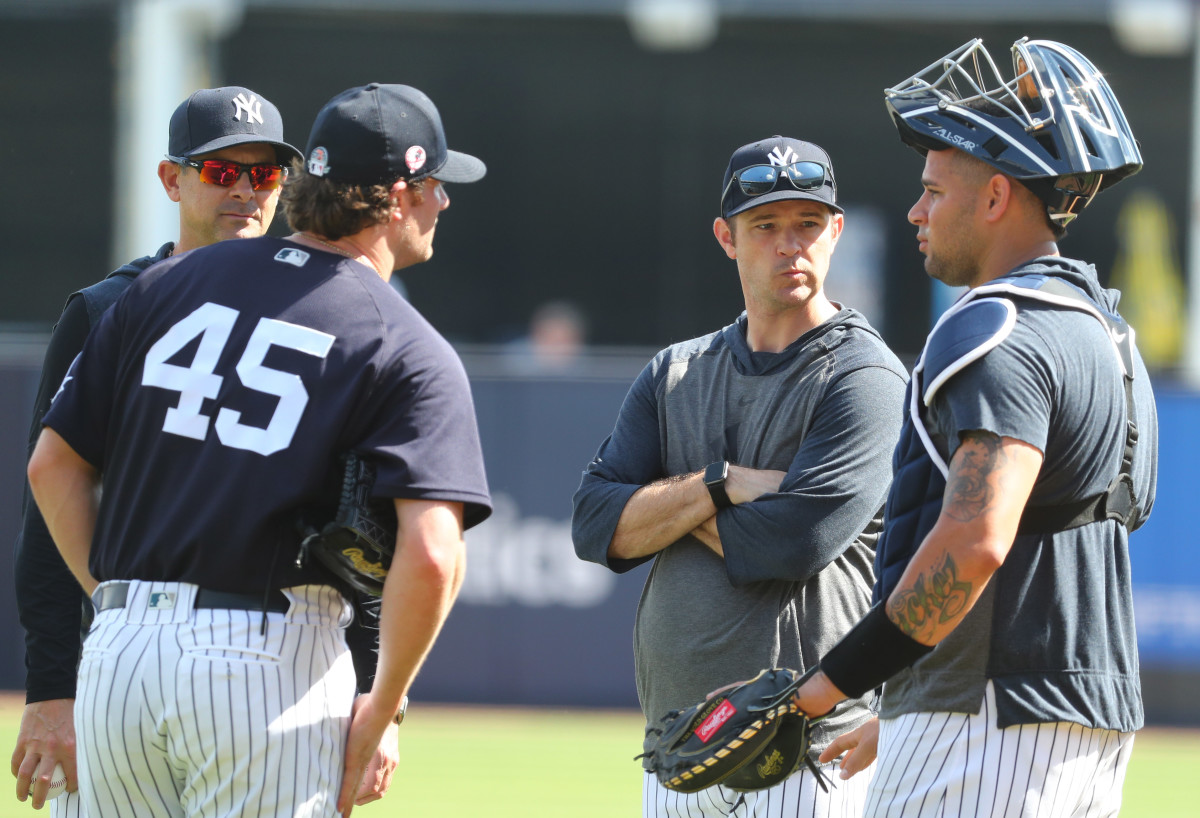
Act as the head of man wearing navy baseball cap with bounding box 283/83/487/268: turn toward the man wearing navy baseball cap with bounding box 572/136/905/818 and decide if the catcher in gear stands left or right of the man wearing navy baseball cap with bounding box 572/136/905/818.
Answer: right

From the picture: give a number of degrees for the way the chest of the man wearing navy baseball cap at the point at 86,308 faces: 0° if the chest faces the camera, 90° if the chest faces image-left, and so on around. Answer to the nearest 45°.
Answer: approximately 315°

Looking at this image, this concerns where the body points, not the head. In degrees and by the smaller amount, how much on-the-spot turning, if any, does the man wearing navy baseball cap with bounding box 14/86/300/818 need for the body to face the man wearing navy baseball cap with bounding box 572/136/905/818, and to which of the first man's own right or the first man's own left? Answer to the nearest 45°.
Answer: approximately 45° to the first man's own left

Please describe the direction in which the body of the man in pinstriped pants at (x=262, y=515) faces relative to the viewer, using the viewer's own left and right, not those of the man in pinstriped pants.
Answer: facing away from the viewer and to the right of the viewer

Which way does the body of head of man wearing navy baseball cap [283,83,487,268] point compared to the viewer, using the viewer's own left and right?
facing away from the viewer and to the right of the viewer

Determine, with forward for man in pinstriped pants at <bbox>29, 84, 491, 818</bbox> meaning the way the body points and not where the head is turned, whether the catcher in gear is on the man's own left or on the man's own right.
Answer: on the man's own right
